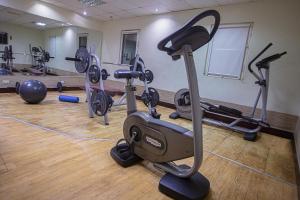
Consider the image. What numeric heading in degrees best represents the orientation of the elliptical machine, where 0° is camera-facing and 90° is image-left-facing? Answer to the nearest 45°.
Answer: approximately 315°

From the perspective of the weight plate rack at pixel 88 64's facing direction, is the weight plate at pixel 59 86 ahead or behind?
behind

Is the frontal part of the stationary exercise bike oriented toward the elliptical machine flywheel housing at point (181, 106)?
no

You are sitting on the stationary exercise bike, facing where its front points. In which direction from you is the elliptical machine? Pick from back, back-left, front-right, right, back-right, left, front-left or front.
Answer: left

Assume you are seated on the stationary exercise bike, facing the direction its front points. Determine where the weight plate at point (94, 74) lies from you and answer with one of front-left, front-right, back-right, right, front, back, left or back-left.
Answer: back

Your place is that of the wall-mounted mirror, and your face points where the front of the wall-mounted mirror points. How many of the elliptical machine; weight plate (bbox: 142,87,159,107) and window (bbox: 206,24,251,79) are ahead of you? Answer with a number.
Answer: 3

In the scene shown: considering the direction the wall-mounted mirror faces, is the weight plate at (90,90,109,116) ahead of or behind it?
ahead

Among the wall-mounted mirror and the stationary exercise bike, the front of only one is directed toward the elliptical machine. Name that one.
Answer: the wall-mounted mirror

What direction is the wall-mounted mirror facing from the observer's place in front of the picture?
facing the viewer and to the right of the viewer
